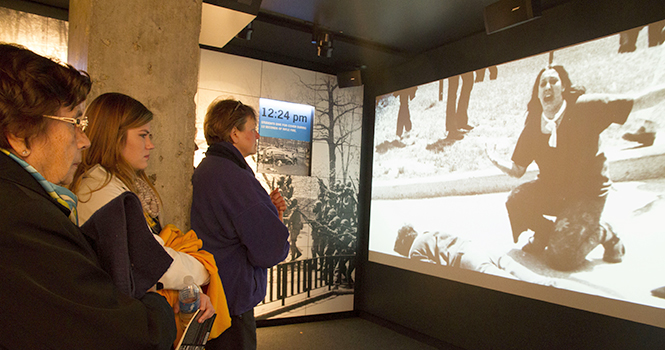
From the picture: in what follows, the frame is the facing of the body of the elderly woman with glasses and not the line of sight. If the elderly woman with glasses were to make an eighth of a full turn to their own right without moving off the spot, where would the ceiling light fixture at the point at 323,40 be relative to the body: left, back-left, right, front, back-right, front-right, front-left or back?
left

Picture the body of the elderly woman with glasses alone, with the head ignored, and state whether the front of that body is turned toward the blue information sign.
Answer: no

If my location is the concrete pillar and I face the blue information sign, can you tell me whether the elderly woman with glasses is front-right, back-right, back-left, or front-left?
back-right

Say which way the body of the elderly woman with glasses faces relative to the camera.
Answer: to the viewer's right

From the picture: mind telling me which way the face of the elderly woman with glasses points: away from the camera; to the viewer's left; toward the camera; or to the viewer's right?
to the viewer's right
